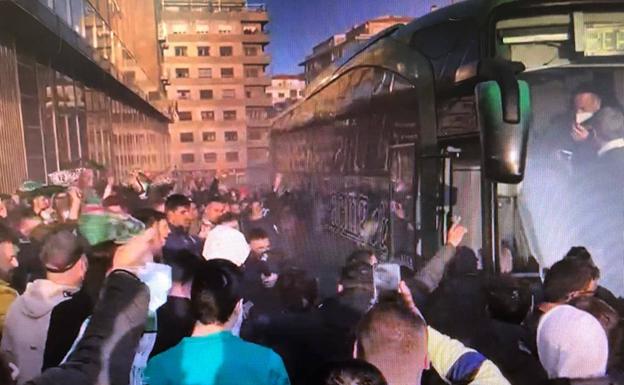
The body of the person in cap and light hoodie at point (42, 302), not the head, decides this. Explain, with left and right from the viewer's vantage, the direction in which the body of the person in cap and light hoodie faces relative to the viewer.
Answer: facing away from the viewer and to the right of the viewer

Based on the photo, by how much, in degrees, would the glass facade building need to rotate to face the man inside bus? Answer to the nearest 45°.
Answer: approximately 45° to its right

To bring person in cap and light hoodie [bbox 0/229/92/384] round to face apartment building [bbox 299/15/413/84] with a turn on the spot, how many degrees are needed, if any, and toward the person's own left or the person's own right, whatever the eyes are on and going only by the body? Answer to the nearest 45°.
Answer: approximately 45° to the person's own right

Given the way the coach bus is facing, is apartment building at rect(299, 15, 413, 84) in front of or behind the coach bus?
behind

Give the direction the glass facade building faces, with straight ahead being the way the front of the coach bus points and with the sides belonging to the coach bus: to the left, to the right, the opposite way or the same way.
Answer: to the left

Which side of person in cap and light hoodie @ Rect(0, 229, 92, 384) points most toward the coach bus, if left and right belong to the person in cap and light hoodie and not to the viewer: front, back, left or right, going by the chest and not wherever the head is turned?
front

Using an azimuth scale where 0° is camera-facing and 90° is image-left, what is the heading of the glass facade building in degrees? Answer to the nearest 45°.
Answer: approximately 270°
